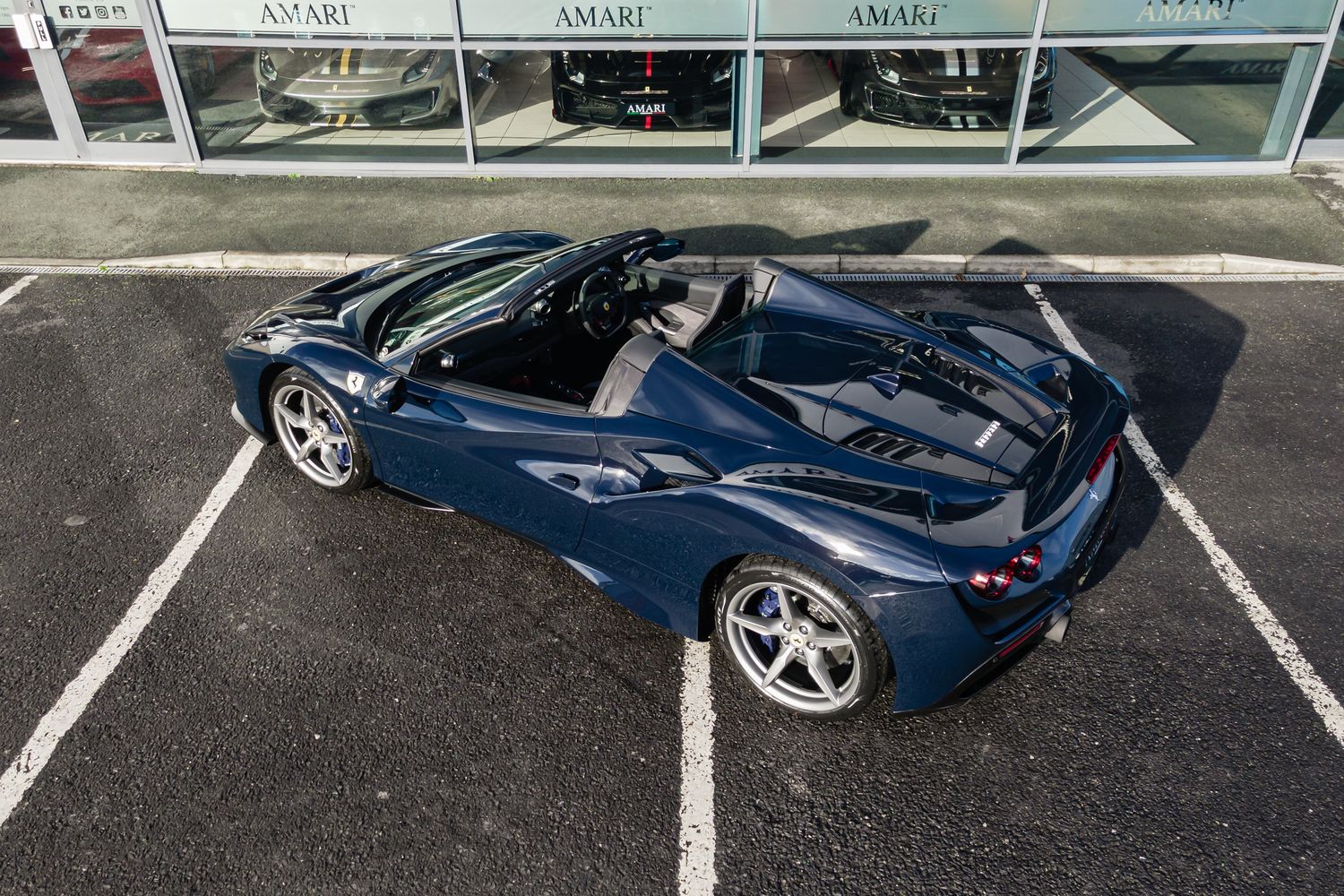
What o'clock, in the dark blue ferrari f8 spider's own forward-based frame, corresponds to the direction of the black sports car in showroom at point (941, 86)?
The black sports car in showroom is roughly at 2 o'clock from the dark blue ferrari f8 spider.

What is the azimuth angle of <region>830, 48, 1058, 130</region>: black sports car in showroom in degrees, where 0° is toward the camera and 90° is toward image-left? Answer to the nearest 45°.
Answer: approximately 0°

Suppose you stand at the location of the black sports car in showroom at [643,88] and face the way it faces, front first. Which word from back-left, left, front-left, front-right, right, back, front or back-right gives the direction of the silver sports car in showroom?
right

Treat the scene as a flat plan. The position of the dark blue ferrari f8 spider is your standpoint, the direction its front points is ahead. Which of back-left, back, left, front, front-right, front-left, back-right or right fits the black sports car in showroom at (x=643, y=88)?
front-right

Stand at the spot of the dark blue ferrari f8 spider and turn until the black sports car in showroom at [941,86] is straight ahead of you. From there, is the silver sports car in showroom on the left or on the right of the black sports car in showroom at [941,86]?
left

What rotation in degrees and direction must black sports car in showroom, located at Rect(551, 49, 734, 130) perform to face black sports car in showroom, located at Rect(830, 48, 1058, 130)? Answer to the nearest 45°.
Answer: approximately 90° to its left

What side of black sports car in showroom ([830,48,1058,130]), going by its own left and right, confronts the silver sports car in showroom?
right

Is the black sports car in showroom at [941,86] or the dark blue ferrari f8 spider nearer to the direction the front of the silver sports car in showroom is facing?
the dark blue ferrari f8 spider

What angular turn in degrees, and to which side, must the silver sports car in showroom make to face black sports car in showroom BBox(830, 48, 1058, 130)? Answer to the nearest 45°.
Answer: approximately 90° to its left
